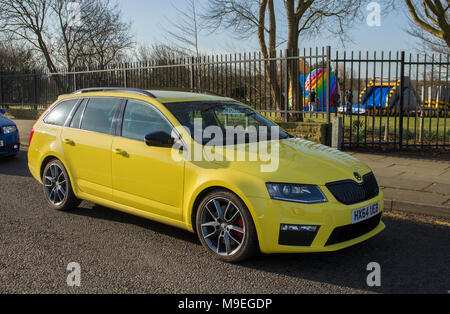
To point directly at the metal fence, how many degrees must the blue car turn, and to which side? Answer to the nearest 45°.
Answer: approximately 45° to its left

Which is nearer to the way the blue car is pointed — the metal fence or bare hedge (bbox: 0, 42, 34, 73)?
the metal fence

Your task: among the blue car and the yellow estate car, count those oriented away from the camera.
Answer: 0

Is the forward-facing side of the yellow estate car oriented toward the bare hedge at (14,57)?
no

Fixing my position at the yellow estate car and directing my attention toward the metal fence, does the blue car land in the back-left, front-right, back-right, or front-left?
front-left

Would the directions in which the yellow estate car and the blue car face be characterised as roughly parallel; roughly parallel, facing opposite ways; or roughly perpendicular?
roughly parallel

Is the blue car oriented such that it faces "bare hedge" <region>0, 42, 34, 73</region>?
no

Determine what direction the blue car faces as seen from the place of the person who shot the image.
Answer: facing the viewer and to the right of the viewer

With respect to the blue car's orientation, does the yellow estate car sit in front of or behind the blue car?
in front

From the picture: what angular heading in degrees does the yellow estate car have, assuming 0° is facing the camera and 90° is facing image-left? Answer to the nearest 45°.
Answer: approximately 315°

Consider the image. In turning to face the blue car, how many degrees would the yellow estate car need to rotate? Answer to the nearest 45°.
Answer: approximately 180°
